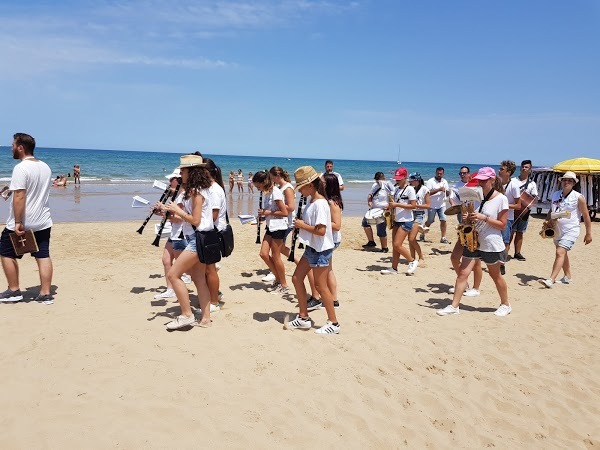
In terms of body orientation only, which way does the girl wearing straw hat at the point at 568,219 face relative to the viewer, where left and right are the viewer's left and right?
facing the viewer and to the left of the viewer

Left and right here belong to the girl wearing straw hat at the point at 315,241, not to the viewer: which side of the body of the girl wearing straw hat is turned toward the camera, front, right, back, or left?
left

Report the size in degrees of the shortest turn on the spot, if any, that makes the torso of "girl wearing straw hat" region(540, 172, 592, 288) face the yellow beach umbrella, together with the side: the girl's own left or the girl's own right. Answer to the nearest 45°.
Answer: approximately 135° to the girl's own right

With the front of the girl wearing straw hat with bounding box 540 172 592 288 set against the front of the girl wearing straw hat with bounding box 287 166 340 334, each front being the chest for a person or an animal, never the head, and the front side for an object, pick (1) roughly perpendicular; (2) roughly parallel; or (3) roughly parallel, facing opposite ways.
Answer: roughly parallel

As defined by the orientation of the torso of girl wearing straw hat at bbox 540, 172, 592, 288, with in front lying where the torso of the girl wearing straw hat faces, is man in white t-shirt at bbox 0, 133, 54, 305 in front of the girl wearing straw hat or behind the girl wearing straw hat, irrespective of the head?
in front

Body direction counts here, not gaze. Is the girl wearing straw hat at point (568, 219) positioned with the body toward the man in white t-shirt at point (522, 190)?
no

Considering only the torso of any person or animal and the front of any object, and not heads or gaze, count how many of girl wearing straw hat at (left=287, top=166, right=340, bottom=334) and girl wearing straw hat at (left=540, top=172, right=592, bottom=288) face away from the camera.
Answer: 0

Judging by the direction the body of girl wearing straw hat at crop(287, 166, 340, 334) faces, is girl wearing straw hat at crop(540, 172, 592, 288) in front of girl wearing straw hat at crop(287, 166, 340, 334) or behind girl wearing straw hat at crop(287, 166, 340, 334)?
behind

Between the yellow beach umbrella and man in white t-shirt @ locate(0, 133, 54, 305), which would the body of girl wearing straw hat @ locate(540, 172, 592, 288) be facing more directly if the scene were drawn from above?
the man in white t-shirt

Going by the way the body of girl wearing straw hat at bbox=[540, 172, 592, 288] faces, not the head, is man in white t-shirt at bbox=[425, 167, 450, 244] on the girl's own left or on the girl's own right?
on the girl's own right

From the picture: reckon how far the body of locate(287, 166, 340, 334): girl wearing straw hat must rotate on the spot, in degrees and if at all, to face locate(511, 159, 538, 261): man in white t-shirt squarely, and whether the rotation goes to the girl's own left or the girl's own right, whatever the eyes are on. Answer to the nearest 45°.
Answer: approximately 135° to the girl's own right

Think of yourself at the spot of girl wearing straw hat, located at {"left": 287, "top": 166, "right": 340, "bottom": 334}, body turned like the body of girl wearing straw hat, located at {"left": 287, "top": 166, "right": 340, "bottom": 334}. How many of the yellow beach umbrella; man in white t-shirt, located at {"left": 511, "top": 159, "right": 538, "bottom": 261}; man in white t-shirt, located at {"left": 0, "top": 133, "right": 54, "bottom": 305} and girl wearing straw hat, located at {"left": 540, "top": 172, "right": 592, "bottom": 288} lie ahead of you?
1

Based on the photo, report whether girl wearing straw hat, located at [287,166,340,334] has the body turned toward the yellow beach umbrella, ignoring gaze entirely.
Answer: no

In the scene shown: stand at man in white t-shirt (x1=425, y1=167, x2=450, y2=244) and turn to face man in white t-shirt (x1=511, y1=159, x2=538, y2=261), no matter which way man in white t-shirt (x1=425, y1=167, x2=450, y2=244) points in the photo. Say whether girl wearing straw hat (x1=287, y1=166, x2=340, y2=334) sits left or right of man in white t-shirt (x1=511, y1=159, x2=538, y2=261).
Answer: right

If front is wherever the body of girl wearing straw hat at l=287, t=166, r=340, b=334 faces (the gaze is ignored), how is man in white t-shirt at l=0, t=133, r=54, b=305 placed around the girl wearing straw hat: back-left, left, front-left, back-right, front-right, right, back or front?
front

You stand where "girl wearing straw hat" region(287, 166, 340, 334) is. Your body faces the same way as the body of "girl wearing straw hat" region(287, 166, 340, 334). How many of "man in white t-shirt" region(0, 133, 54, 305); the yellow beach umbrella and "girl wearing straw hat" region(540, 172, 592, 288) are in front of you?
1

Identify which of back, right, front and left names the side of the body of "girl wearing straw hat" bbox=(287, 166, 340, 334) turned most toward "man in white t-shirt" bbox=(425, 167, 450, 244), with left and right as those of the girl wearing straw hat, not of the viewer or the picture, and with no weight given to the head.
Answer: right

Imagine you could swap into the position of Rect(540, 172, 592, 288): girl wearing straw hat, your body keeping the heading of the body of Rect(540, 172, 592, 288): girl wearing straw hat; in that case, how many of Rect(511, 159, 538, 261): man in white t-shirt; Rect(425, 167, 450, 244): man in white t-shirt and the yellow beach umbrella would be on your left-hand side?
0
